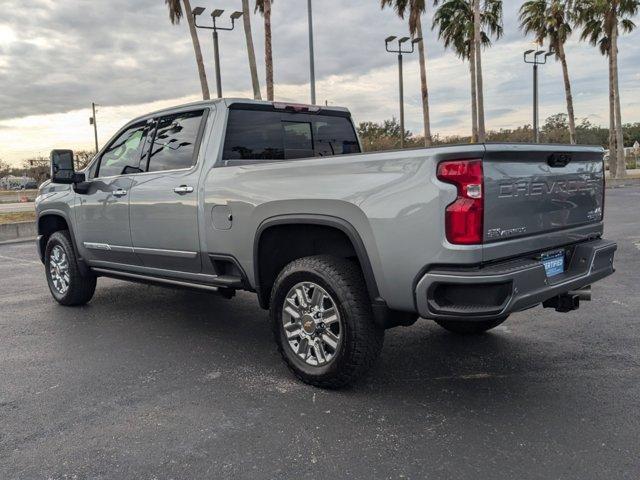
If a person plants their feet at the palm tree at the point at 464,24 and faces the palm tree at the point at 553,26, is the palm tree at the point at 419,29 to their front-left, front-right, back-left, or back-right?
back-right

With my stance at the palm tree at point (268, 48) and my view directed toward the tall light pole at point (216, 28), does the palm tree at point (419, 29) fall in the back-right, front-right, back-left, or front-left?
back-right

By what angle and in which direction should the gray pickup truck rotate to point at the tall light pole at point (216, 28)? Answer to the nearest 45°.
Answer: approximately 45° to its right

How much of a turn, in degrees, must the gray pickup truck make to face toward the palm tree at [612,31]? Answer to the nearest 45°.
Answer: approximately 90° to its right

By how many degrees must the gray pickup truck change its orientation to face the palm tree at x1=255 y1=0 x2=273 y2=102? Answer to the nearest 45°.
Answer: approximately 45° to its right

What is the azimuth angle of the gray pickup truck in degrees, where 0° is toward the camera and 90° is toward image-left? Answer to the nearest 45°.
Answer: approximately 135°

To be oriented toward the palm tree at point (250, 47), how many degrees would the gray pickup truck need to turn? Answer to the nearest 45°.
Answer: approximately 45° to its right

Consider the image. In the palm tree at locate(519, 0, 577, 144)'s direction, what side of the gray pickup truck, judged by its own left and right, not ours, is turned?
right

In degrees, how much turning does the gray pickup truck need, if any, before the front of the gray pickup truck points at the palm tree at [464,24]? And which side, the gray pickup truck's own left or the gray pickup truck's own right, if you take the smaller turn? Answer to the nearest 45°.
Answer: approximately 45° to the gray pickup truck's own right

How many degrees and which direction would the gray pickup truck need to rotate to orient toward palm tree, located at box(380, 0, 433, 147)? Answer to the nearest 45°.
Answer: approximately 45° to its right
